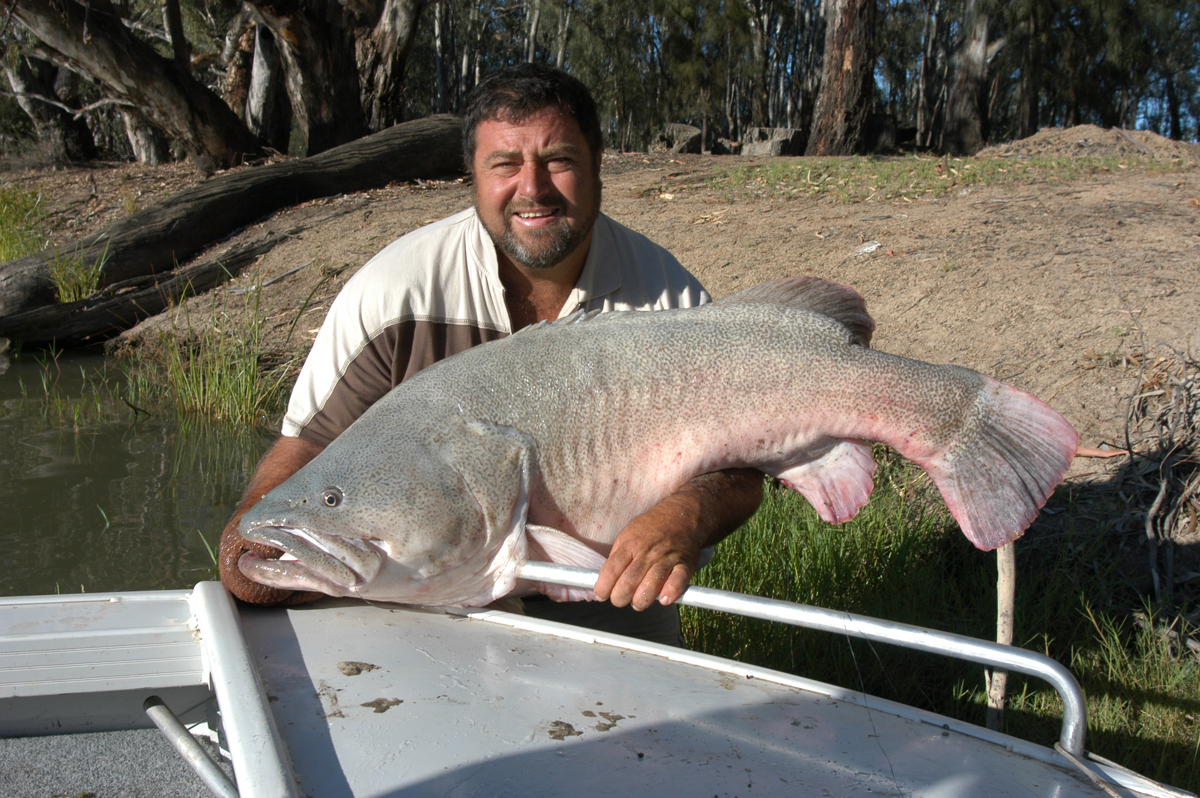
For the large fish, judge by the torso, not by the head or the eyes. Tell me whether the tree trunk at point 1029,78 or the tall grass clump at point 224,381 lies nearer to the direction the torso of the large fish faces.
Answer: the tall grass clump

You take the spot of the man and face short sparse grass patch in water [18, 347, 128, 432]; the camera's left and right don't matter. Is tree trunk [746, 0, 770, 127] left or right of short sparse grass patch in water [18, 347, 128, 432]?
right

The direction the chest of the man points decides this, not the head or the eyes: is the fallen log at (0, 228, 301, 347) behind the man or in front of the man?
behind

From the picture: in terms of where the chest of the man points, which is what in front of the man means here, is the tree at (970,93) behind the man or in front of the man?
behind

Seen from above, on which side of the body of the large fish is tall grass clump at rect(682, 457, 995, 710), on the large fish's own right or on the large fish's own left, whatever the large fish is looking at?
on the large fish's own right

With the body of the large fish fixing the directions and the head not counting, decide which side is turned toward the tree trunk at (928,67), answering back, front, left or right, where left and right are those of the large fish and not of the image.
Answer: right

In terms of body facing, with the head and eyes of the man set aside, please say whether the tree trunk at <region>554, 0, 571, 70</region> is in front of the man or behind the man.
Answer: behind

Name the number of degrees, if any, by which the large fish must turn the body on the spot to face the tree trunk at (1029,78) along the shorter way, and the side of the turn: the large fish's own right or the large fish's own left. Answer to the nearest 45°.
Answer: approximately 90° to the large fish's own right

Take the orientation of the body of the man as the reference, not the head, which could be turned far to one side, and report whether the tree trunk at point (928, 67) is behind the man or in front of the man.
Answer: behind

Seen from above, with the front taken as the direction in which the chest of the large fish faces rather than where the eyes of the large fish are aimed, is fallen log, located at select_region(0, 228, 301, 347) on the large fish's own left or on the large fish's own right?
on the large fish's own right

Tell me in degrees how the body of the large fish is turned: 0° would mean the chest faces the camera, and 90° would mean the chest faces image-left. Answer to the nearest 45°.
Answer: approximately 90°

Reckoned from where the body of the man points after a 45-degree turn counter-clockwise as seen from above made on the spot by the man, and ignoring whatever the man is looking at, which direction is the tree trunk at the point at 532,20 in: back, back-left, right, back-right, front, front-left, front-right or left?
back-left
